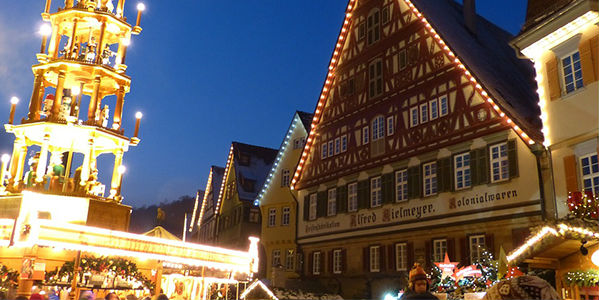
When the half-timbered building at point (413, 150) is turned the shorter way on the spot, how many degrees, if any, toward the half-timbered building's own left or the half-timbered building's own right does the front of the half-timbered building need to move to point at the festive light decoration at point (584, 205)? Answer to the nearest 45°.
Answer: approximately 90° to the half-timbered building's own left

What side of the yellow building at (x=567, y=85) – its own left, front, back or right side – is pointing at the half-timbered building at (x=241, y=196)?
right

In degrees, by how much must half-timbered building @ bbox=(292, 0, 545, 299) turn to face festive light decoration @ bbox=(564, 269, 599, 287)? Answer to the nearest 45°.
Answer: approximately 90° to its left

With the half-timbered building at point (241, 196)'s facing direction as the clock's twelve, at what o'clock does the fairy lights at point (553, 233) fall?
The fairy lights is roughly at 10 o'clock from the half-timbered building.

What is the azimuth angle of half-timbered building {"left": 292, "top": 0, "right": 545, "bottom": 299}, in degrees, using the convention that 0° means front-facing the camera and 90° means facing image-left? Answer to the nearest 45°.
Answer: approximately 45°

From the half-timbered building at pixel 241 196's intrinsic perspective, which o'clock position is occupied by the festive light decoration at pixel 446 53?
The festive light decoration is roughly at 10 o'clock from the half-timbered building.

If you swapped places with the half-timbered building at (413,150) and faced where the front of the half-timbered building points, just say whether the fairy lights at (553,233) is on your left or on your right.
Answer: on your left

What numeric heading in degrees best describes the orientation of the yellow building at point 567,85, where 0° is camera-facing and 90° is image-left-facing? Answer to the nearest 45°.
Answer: approximately 45°
